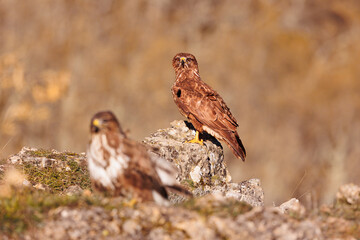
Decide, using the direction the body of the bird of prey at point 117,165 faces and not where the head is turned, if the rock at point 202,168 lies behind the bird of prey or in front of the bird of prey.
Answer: behind

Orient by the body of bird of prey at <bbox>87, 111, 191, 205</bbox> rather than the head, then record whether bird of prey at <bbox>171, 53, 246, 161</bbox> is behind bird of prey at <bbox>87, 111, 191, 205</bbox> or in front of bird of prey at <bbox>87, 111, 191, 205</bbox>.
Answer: behind

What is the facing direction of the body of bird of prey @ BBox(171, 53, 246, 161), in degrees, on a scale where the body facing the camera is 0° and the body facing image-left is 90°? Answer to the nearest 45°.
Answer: approximately 90°

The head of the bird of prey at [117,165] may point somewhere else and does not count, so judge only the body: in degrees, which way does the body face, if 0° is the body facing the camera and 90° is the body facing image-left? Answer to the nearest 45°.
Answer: approximately 45°
